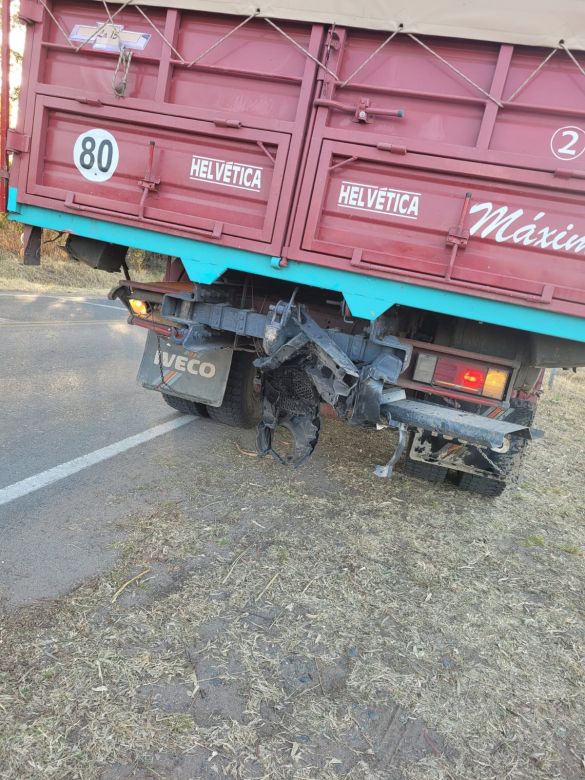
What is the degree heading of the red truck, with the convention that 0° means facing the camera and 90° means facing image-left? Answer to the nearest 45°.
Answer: approximately 180°
